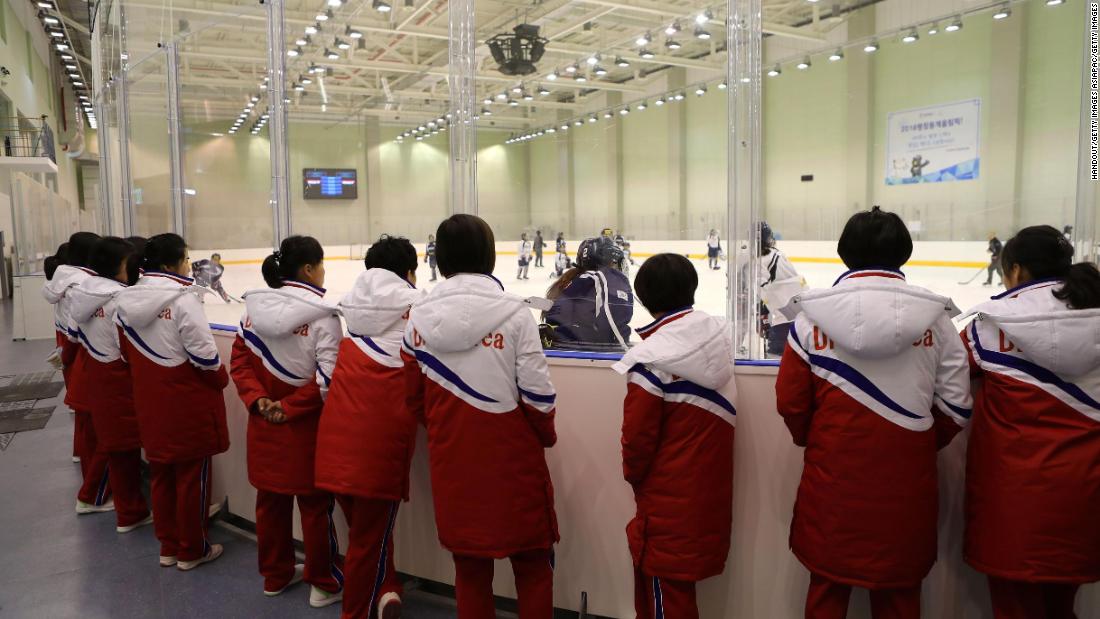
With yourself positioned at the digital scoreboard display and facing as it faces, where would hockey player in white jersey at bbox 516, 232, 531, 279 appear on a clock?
The hockey player in white jersey is roughly at 11 o'clock from the digital scoreboard display.

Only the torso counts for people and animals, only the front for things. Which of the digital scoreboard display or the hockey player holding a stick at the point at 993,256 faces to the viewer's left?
the hockey player holding a stick

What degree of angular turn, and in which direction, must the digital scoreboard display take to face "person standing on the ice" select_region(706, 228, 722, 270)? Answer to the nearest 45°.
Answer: approximately 45° to its left

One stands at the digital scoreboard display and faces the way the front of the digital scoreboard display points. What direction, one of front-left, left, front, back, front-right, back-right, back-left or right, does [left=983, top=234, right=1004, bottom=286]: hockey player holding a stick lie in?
front-left

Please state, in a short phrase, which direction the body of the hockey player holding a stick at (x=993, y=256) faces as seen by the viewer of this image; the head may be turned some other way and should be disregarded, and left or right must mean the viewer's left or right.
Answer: facing to the left of the viewer

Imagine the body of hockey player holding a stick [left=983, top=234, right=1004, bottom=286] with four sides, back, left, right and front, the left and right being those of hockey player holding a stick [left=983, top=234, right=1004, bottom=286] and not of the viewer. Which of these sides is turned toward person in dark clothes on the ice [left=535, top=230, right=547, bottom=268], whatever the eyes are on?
front

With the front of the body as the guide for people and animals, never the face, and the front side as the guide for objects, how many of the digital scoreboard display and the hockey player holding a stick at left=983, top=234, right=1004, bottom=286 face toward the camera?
1

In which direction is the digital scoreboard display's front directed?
toward the camera
